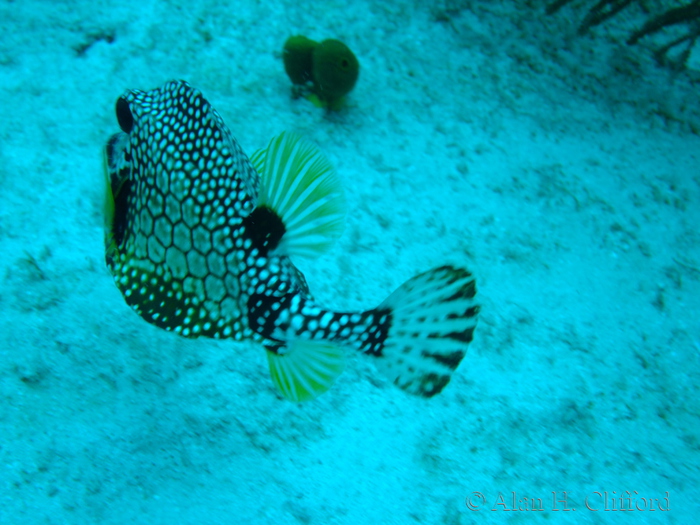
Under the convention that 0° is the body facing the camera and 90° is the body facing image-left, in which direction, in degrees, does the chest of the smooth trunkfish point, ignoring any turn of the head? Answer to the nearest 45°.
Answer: approximately 135°
